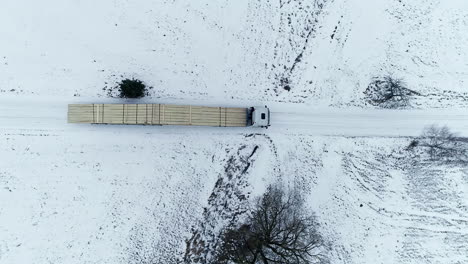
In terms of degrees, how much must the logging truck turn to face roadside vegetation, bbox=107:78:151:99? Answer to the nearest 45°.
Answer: approximately 135° to its left

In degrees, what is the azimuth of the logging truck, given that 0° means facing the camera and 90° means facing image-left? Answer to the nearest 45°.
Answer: approximately 270°

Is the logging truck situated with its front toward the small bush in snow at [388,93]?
yes

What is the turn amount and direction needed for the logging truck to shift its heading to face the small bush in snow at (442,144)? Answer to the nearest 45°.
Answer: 0° — it already faces it

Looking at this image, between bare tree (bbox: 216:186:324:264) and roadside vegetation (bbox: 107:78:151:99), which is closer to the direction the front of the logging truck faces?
the bare tree

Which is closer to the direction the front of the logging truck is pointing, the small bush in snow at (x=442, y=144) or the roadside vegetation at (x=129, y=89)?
the small bush in snow

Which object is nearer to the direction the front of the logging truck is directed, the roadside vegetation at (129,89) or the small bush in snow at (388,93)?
the small bush in snow
